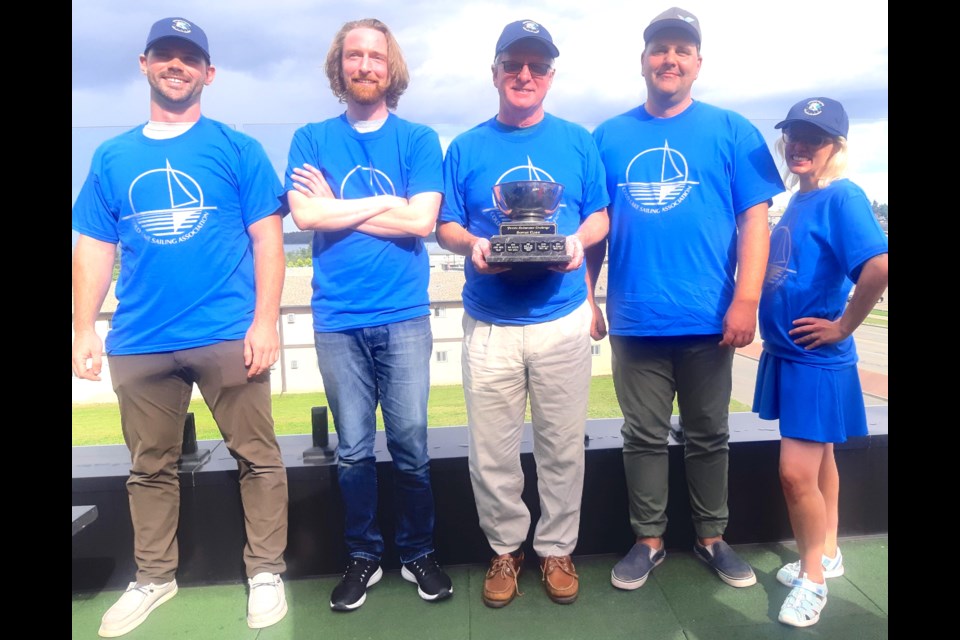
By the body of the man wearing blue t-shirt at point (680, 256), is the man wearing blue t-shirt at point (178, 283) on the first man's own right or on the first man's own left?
on the first man's own right

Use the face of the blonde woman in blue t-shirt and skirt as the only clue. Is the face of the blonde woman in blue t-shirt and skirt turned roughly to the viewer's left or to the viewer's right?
to the viewer's left

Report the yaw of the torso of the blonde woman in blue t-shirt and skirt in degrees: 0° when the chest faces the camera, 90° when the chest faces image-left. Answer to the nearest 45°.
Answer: approximately 45°

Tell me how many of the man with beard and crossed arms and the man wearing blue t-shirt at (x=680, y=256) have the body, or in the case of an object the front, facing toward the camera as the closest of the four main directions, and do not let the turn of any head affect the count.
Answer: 2

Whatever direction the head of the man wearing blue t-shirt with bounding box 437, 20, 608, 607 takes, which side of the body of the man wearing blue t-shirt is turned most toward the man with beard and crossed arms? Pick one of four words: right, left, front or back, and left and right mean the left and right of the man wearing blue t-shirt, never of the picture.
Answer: right

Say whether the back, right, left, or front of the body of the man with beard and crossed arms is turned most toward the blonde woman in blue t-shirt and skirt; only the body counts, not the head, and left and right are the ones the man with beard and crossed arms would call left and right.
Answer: left

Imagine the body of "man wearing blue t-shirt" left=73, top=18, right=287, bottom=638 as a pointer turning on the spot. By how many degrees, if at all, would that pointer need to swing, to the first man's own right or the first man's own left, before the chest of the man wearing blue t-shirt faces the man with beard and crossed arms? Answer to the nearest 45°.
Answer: approximately 45° to the first man's own left

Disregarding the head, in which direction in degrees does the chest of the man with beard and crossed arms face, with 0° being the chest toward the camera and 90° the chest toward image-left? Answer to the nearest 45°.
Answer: approximately 0°

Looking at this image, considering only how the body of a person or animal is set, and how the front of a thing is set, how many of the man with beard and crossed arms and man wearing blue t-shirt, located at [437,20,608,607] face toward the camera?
2
